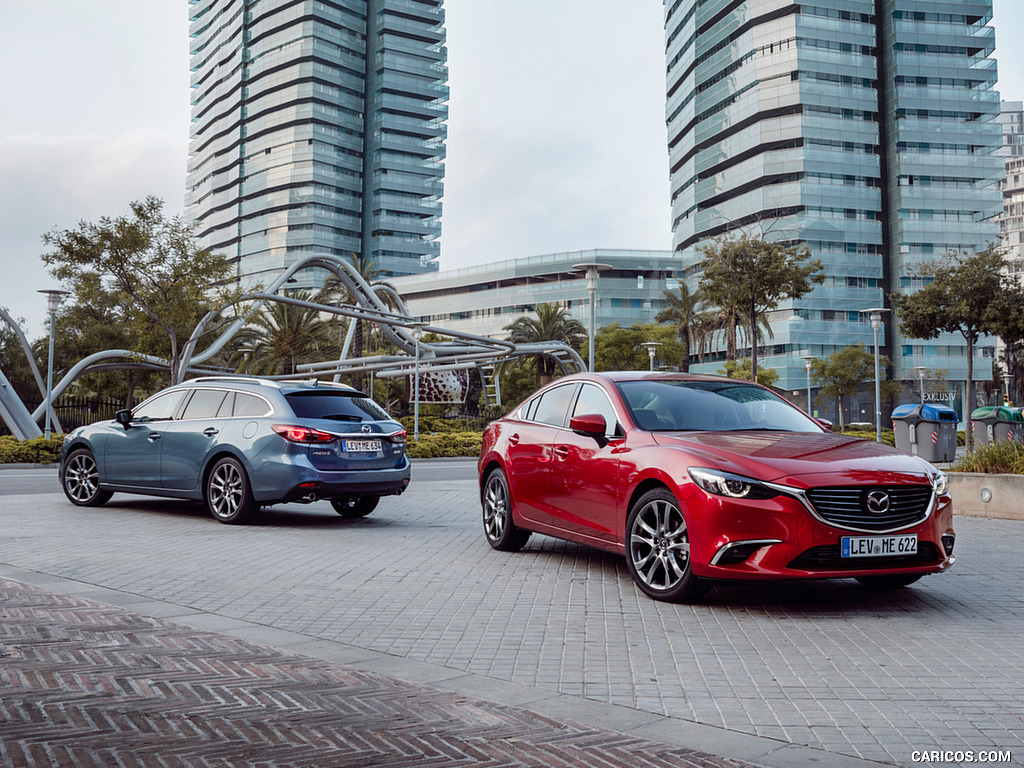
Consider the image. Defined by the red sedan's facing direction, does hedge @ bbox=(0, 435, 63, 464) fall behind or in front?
behind

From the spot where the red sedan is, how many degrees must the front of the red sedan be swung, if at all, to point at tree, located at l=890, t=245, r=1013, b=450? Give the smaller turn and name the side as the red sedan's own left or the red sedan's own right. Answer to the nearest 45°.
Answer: approximately 135° to the red sedan's own left

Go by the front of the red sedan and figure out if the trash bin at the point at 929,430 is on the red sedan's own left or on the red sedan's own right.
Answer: on the red sedan's own left

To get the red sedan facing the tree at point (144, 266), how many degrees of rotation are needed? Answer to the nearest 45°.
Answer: approximately 180°

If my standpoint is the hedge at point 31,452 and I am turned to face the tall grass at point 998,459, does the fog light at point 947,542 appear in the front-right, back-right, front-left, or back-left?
front-right

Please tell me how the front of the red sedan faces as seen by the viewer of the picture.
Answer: facing the viewer and to the right of the viewer

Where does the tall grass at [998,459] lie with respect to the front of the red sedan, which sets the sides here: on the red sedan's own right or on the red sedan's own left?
on the red sedan's own left

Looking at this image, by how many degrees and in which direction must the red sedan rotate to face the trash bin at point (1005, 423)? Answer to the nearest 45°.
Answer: approximately 135° to its left

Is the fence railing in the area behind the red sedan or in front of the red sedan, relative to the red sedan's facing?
behind

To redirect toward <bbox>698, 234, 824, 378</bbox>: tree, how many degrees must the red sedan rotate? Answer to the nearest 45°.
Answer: approximately 135° to its left

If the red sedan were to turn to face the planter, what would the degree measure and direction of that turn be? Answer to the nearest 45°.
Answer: approximately 90° to its left
